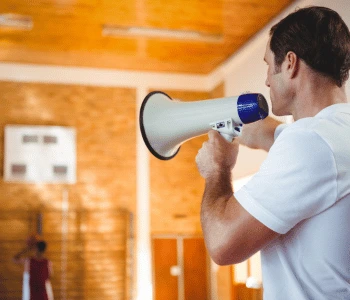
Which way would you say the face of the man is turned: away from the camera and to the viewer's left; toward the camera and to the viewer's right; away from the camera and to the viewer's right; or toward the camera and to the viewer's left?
away from the camera and to the viewer's left

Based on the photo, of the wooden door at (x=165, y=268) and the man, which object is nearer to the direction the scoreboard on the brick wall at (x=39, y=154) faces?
the man

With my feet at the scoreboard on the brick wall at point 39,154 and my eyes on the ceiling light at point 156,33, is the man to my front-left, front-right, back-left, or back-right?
front-right

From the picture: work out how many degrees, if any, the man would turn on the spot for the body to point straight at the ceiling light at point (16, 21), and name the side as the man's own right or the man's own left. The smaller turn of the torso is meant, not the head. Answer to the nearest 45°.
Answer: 0° — they already face it

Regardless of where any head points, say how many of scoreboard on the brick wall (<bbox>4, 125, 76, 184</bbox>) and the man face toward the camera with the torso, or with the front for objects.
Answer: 1

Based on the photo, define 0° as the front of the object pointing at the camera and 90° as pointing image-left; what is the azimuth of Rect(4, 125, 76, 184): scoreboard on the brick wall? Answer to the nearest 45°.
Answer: approximately 0°

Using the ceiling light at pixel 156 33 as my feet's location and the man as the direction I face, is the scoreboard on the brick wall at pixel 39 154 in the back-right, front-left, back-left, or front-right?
back-right

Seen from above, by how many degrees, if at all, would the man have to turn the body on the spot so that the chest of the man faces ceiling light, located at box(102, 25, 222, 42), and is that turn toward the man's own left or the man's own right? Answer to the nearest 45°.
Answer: approximately 45° to the man's own right

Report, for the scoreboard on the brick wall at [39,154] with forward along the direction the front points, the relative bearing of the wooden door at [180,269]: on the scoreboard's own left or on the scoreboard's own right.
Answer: on the scoreboard's own left

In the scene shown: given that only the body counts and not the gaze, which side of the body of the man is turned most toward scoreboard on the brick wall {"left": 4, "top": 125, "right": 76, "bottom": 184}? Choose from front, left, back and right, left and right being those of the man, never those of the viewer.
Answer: front

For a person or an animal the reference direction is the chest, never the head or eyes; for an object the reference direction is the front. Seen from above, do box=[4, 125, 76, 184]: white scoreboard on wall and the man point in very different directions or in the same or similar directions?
very different directions

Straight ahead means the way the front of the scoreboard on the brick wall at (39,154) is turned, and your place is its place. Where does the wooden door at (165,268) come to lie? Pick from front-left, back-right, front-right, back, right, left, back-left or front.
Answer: left

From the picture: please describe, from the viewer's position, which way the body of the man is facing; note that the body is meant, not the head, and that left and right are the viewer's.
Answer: facing away from the viewer and to the left of the viewer

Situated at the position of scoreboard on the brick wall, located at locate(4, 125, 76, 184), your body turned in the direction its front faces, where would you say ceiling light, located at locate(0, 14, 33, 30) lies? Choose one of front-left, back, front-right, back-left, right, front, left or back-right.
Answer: front

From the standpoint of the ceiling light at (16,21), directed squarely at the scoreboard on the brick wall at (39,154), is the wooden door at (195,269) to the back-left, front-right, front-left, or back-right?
front-right

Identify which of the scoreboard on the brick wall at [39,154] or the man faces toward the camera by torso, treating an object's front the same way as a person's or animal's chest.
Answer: the scoreboard on the brick wall

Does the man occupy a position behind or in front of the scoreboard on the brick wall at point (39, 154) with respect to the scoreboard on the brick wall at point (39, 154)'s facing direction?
in front
